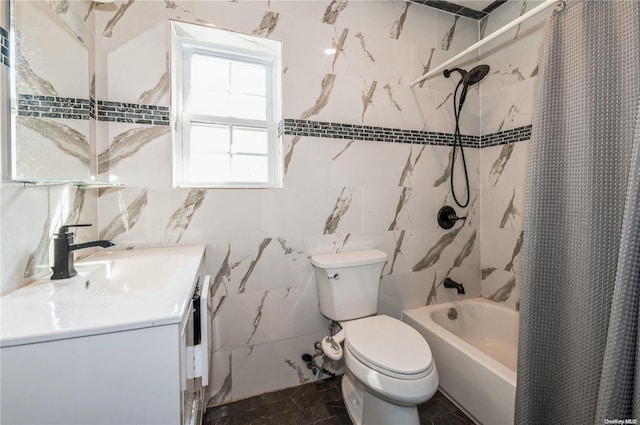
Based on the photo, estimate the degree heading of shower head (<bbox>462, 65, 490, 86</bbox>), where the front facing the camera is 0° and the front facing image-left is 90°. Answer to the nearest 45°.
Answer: approximately 315°

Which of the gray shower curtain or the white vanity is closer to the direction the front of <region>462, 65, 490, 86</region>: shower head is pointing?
the gray shower curtain

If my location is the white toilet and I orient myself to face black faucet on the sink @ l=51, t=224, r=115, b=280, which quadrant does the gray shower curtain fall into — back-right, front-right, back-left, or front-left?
back-left

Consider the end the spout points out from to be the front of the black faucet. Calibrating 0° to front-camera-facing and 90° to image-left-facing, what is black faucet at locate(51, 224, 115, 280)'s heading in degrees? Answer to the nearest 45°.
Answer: approximately 270°

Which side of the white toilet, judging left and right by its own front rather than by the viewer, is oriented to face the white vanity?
right

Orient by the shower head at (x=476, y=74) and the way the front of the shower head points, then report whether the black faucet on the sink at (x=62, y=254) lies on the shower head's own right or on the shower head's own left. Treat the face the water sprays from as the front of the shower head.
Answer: on the shower head's own right

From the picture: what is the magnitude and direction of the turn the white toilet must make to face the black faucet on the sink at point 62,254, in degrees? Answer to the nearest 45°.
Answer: approximately 90° to its right
